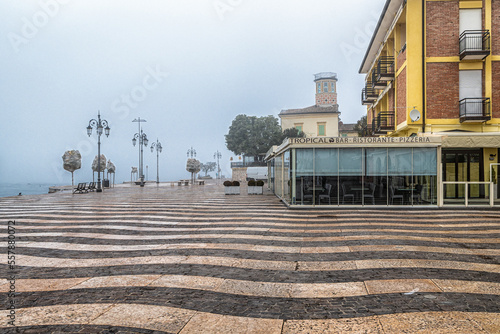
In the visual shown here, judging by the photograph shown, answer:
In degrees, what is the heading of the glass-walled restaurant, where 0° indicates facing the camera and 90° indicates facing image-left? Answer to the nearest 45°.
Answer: approximately 0°

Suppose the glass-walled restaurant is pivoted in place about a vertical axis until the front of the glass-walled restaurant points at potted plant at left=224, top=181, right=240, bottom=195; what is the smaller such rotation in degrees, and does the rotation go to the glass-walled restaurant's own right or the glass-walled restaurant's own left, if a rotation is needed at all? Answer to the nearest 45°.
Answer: approximately 135° to the glass-walled restaurant's own right

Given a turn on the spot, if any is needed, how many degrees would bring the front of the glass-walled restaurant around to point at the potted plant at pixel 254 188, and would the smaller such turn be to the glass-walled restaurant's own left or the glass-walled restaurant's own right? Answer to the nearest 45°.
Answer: approximately 135° to the glass-walled restaurant's own right

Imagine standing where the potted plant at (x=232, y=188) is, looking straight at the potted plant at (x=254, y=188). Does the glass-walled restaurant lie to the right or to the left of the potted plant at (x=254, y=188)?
right
